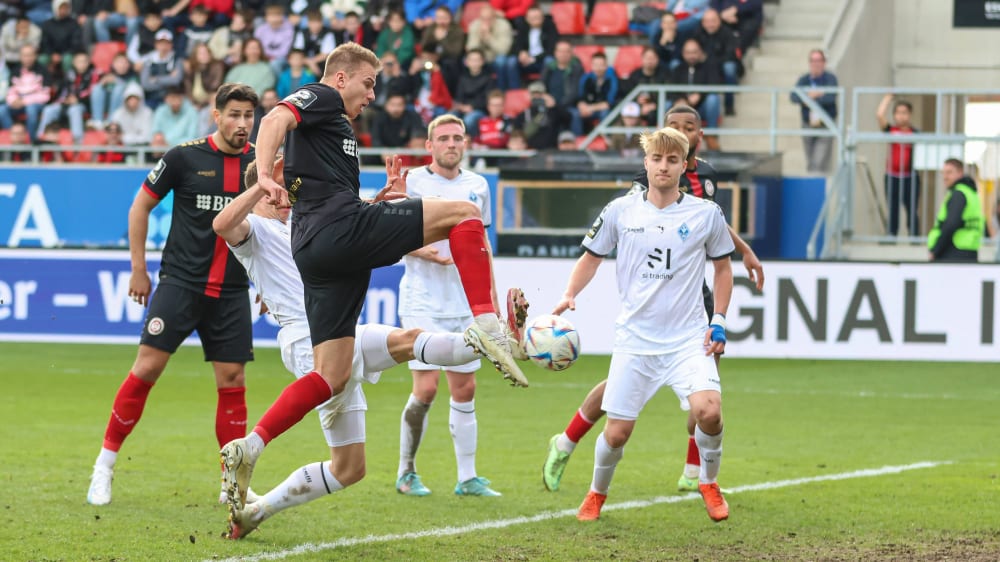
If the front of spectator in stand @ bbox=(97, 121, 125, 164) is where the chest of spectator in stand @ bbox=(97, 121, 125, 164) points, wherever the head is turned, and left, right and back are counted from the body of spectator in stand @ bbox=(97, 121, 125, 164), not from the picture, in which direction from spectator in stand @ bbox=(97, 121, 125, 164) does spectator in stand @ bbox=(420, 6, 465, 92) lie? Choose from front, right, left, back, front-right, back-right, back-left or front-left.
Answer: left

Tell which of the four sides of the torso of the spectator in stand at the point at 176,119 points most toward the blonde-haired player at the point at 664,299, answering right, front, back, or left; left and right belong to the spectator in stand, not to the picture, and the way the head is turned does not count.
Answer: front

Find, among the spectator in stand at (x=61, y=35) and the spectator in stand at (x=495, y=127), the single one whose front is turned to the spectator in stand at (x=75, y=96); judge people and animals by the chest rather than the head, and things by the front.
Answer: the spectator in stand at (x=61, y=35)

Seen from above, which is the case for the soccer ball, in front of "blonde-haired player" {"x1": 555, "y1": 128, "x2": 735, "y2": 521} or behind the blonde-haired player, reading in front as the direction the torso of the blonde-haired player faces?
in front

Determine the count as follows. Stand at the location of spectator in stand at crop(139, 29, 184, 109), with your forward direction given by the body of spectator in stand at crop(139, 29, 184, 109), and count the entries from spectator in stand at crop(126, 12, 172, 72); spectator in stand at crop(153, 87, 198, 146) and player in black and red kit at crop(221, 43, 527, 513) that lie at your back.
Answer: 1

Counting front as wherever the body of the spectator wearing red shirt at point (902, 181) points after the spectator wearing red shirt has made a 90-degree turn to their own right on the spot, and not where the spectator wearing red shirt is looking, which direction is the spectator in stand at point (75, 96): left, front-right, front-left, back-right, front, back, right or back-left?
front

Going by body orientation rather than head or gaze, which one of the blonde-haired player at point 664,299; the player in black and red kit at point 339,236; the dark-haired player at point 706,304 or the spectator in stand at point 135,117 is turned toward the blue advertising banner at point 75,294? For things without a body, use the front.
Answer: the spectator in stand

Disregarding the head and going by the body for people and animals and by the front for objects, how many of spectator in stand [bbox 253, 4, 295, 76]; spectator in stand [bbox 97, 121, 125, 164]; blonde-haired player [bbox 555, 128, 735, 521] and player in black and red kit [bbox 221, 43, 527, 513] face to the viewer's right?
1

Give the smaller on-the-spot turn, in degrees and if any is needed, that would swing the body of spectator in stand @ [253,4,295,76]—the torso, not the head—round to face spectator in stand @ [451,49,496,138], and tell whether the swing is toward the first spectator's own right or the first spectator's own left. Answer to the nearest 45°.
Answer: approximately 45° to the first spectator's own left
